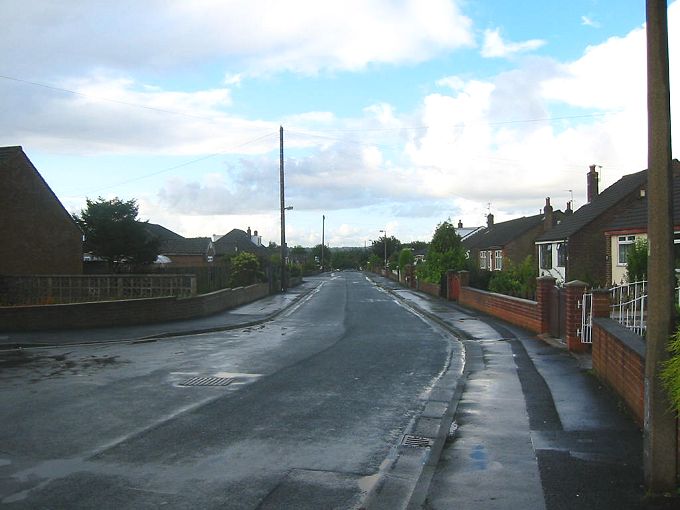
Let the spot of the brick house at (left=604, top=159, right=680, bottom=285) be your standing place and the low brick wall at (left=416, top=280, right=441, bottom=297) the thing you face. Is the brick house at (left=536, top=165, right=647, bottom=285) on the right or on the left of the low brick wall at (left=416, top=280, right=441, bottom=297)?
right

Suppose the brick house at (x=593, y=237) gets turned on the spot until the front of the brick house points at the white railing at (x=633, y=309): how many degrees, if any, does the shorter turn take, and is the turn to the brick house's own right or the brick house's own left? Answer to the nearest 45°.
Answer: approximately 45° to the brick house's own left

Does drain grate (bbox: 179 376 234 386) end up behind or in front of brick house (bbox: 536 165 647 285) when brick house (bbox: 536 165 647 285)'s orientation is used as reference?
in front

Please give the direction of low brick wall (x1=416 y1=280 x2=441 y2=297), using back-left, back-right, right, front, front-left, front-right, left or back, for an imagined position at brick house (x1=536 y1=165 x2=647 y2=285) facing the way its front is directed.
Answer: front-right

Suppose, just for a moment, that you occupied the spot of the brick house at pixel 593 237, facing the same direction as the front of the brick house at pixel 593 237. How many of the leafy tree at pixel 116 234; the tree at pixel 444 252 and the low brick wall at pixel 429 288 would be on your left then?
0

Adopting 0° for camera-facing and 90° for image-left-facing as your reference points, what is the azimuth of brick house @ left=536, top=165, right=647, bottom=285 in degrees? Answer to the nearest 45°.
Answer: approximately 45°

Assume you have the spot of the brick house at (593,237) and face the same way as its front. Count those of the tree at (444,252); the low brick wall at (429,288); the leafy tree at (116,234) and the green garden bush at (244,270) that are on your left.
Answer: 0

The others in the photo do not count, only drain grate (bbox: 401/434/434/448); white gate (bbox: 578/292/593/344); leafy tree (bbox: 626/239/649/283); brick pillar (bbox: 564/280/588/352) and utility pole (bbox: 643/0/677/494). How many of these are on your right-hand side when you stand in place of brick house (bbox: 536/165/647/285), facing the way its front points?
0

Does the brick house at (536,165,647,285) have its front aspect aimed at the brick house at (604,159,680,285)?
no

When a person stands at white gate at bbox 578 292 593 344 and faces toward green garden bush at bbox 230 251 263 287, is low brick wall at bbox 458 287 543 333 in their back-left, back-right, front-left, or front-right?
front-right

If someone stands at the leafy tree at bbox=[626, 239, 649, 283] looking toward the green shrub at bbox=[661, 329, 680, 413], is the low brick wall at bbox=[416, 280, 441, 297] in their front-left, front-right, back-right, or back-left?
back-right

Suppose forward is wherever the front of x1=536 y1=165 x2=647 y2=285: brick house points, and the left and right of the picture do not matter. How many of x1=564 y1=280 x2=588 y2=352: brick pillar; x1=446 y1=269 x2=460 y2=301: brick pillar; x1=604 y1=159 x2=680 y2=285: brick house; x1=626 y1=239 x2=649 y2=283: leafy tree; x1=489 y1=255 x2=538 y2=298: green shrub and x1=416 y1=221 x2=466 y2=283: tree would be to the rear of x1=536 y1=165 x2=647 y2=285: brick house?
0

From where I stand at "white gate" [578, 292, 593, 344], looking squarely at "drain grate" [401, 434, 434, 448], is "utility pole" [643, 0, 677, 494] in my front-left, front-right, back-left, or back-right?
front-left

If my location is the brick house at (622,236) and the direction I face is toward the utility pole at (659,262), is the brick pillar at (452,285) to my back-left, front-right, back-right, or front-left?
back-right

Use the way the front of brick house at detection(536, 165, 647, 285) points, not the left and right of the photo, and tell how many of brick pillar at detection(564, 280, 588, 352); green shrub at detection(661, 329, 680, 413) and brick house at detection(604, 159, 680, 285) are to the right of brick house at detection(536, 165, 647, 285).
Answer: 0

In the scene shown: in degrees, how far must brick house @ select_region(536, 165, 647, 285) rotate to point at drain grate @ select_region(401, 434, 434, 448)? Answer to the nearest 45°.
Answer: approximately 45° to its left

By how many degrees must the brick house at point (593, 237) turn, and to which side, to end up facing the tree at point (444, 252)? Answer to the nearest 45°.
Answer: approximately 45° to its right

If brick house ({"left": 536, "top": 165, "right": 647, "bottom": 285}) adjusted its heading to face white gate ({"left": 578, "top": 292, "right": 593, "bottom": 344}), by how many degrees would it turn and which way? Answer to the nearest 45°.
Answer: approximately 45° to its left

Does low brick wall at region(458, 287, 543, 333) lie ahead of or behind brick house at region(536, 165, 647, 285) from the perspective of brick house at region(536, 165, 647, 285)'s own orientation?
ahead

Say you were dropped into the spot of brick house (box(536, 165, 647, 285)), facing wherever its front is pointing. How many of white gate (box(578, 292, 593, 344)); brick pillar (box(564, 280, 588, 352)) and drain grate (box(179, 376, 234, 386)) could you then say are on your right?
0
